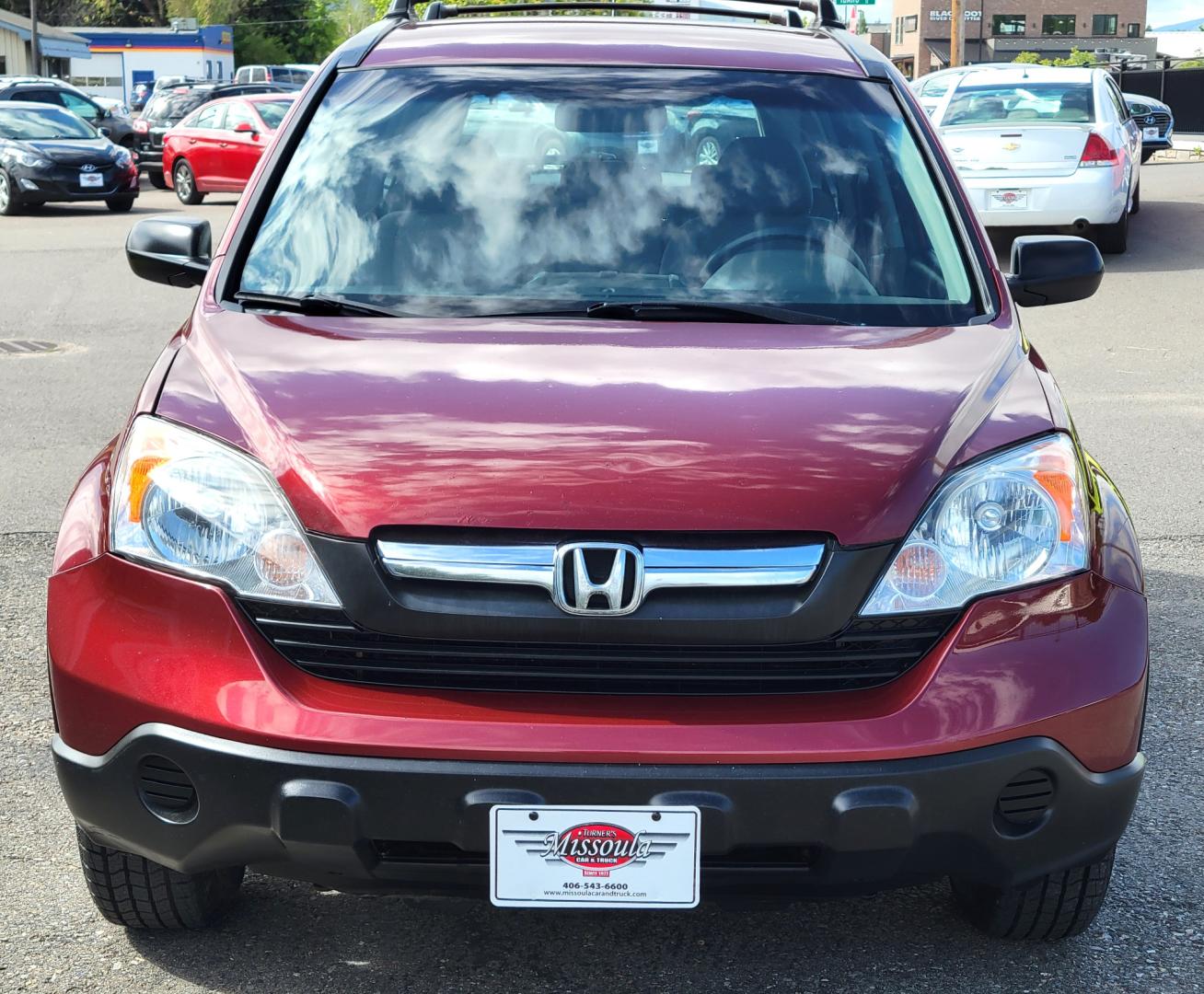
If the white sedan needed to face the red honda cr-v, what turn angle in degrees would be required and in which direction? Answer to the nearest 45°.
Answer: approximately 180°

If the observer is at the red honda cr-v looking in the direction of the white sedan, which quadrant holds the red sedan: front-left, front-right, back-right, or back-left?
front-left

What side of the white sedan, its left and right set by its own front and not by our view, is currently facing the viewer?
back

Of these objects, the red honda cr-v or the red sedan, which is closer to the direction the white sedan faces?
the red sedan

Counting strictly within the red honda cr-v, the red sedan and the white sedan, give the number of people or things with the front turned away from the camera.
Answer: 1

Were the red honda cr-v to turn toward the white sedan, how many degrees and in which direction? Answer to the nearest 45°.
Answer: approximately 180°

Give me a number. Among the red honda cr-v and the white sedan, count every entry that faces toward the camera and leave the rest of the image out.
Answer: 1

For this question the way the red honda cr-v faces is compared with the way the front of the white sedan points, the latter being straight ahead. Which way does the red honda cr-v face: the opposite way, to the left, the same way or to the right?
the opposite way

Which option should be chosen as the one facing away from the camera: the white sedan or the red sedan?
the white sedan

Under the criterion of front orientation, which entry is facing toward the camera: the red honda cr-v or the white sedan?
the red honda cr-v

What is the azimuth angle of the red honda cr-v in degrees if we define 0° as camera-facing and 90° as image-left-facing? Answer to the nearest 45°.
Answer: approximately 0°

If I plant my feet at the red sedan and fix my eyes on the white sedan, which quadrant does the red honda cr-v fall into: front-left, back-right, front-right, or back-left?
front-right

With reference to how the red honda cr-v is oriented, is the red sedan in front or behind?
behind
